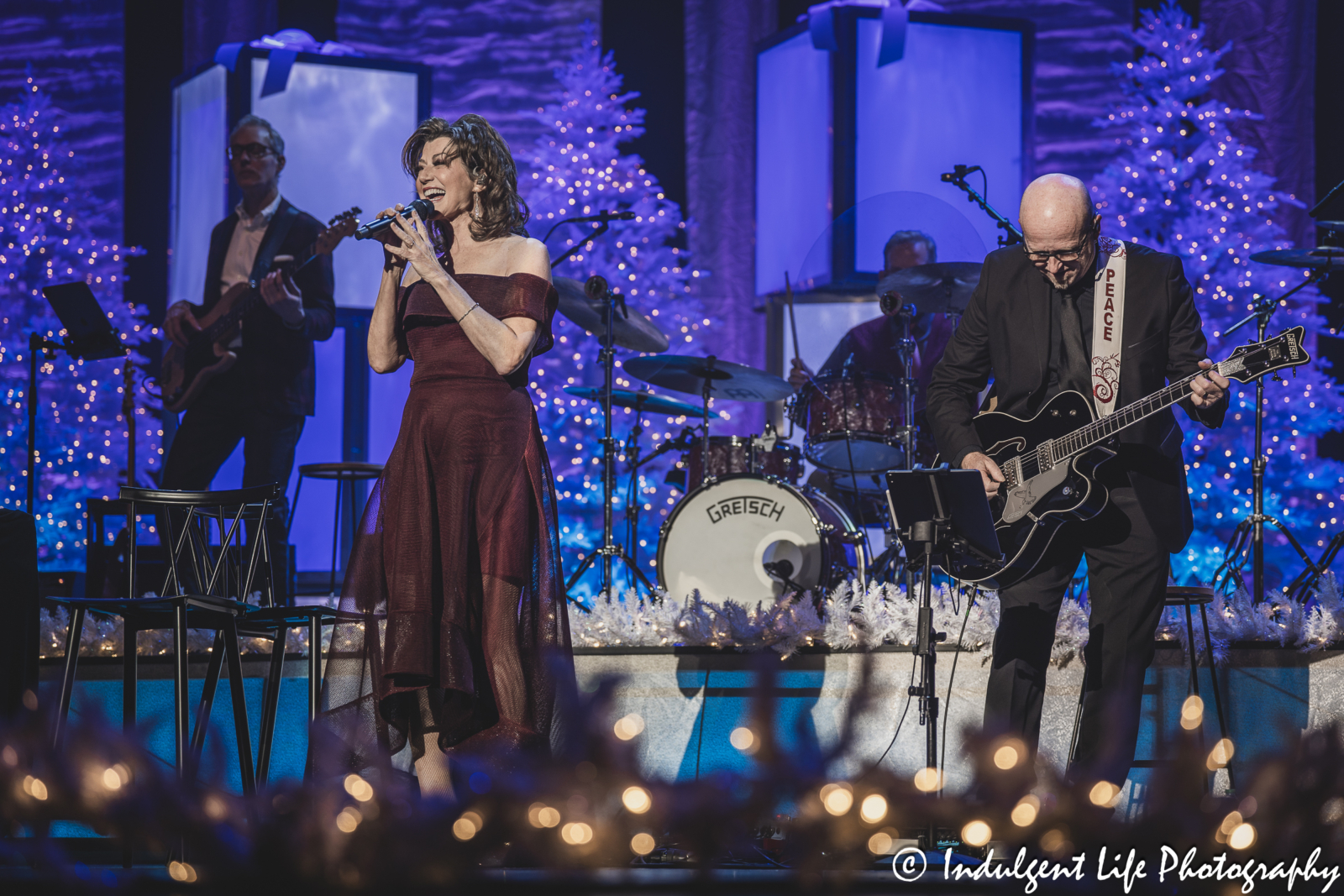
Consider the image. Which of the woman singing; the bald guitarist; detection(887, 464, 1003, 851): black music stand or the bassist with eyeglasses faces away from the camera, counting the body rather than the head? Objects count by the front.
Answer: the black music stand

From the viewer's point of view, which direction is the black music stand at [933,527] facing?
away from the camera

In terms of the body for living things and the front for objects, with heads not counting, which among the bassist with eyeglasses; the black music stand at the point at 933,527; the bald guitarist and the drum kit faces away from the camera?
the black music stand

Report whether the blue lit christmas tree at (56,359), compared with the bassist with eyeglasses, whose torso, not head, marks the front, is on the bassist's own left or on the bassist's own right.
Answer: on the bassist's own right

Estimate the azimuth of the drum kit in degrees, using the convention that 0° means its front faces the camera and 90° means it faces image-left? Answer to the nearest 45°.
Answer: approximately 45°

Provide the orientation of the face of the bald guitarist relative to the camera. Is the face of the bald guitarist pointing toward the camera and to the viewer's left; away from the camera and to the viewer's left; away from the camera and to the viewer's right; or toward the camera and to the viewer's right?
toward the camera and to the viewer's left

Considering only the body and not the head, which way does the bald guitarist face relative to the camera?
toward the camera

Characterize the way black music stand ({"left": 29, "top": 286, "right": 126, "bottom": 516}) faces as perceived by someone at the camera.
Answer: facing away from the viewer and to the right of the viewer

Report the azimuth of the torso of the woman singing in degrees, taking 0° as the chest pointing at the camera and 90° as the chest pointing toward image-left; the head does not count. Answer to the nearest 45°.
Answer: approximately 45°

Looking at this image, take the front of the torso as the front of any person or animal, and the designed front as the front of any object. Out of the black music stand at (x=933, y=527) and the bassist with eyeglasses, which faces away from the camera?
the black music stand

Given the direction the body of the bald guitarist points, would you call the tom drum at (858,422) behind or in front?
behind

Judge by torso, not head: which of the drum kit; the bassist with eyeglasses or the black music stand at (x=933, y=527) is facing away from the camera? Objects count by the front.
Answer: the black music stand
